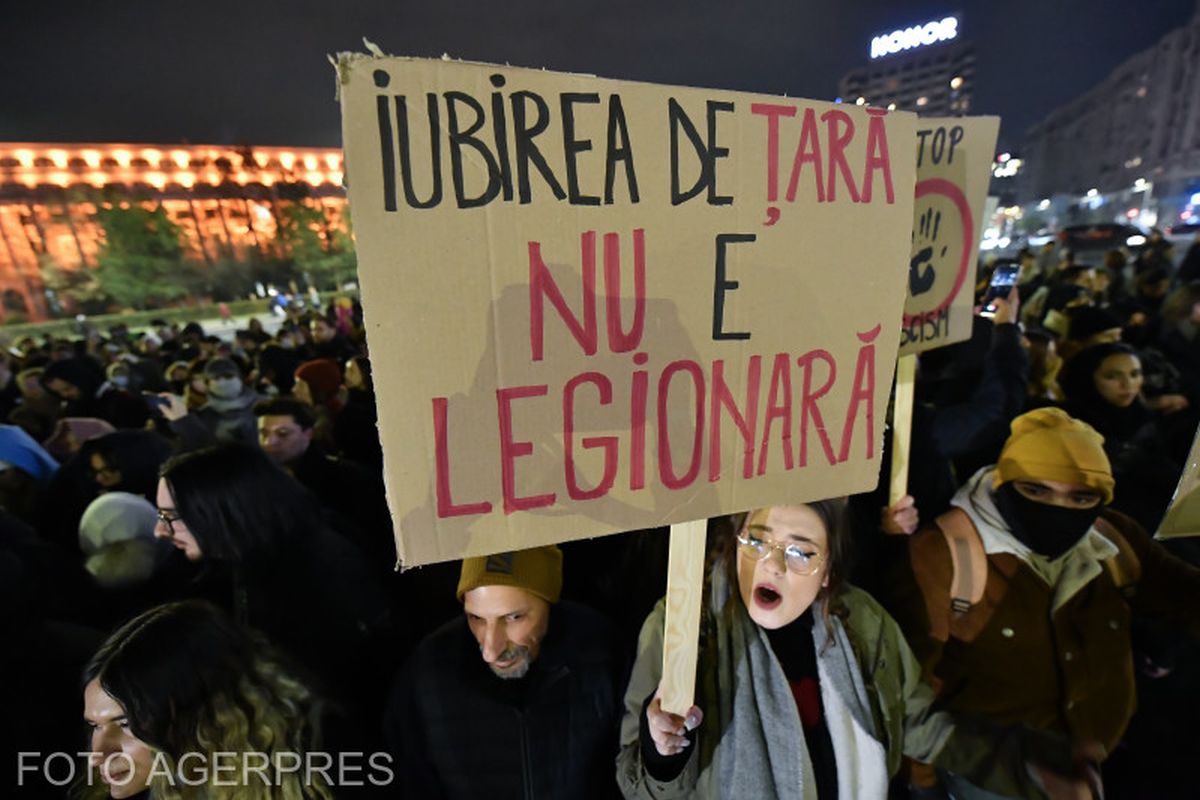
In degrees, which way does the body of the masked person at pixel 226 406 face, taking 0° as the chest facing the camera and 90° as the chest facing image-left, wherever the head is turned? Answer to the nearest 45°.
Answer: approximately 0°

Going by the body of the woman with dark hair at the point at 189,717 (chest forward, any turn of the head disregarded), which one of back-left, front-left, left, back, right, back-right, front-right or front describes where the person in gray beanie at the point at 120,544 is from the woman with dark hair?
back-right

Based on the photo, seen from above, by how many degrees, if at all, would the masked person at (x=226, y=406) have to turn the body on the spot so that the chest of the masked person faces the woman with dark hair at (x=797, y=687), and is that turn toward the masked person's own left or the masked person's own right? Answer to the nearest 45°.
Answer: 0° — they already face them

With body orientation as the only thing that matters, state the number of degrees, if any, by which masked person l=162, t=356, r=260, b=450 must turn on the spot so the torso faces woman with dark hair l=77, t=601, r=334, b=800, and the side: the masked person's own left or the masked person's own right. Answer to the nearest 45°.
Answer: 0° — they already face them

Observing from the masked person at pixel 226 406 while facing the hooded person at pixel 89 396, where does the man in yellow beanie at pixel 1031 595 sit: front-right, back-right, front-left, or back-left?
back-left

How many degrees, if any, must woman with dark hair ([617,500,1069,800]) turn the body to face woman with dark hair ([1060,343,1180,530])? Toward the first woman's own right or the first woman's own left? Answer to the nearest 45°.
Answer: approximately 135° to the first woman's own left

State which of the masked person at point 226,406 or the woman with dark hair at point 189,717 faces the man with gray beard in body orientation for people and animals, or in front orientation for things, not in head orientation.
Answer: the masked person
